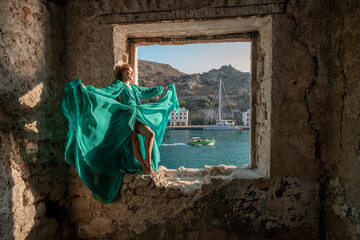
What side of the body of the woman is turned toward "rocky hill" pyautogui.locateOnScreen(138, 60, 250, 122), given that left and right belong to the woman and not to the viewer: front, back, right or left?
left

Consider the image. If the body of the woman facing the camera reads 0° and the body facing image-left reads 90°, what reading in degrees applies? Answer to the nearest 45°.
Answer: approximately 315°
